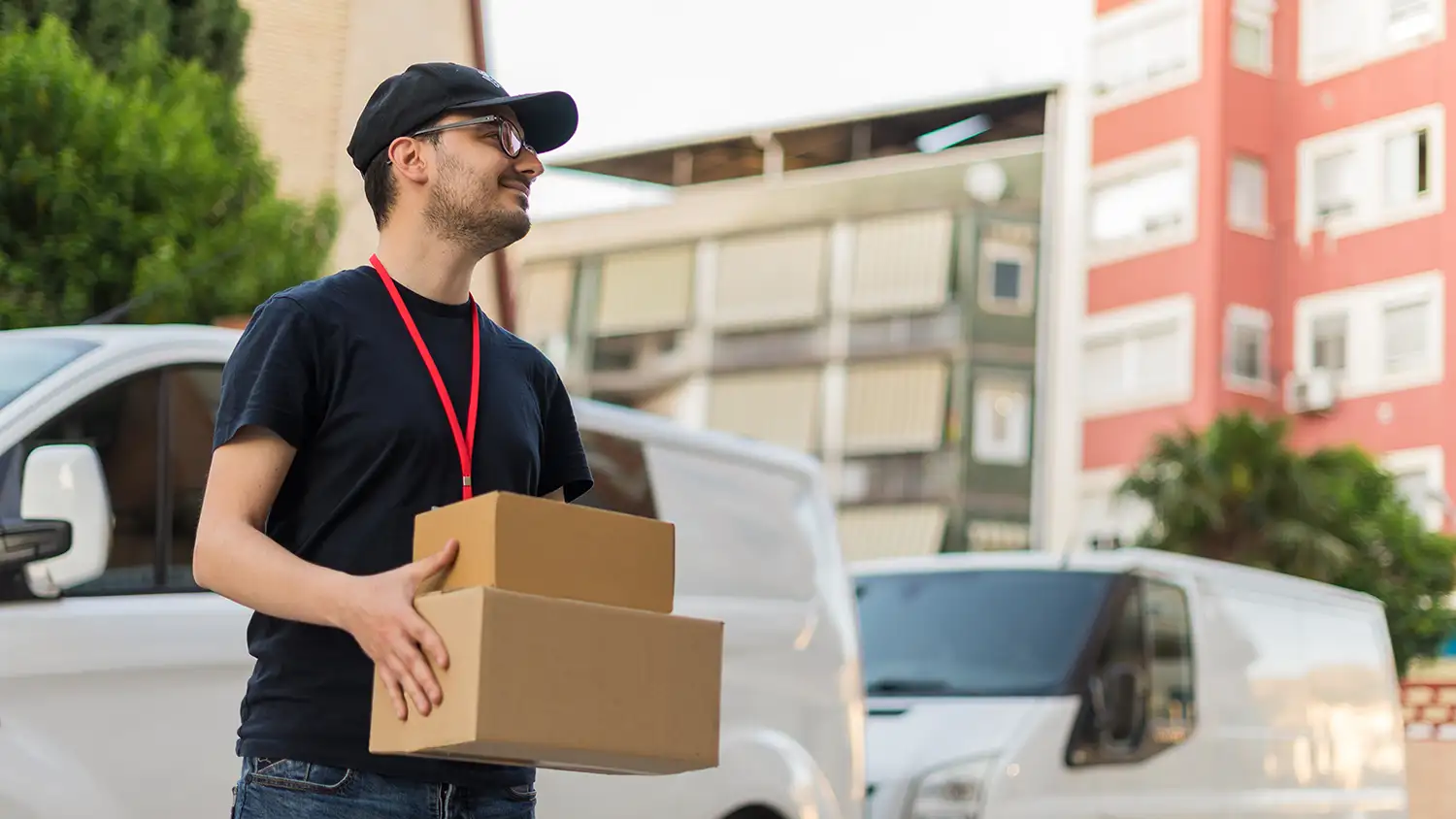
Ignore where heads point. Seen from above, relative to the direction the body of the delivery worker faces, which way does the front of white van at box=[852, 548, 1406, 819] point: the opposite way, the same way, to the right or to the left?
to the right

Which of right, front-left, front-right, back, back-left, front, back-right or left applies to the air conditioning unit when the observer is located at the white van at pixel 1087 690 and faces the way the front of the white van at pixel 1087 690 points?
back-right

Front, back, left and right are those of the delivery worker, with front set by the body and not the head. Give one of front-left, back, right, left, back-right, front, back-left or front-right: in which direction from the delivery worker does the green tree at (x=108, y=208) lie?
back-left

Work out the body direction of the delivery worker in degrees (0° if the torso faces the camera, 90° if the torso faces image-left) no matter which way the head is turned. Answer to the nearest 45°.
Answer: approximately 315°

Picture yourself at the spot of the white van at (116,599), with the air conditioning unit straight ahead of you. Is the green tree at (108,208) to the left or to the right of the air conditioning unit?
left

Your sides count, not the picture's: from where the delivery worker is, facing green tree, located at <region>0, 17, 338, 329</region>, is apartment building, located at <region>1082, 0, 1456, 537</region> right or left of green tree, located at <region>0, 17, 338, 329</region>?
right

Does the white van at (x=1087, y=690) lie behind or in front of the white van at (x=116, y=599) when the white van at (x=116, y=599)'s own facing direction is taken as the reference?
behind

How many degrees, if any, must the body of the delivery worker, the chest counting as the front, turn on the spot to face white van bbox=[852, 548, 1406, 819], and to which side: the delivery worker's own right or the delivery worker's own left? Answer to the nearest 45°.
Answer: approximately 90° to the delivery worker's own left

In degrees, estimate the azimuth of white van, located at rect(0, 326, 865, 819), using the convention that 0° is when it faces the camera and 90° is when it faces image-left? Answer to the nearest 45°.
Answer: approximately 45°

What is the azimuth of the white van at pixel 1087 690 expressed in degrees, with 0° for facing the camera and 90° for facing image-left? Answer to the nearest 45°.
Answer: approximately 45°
